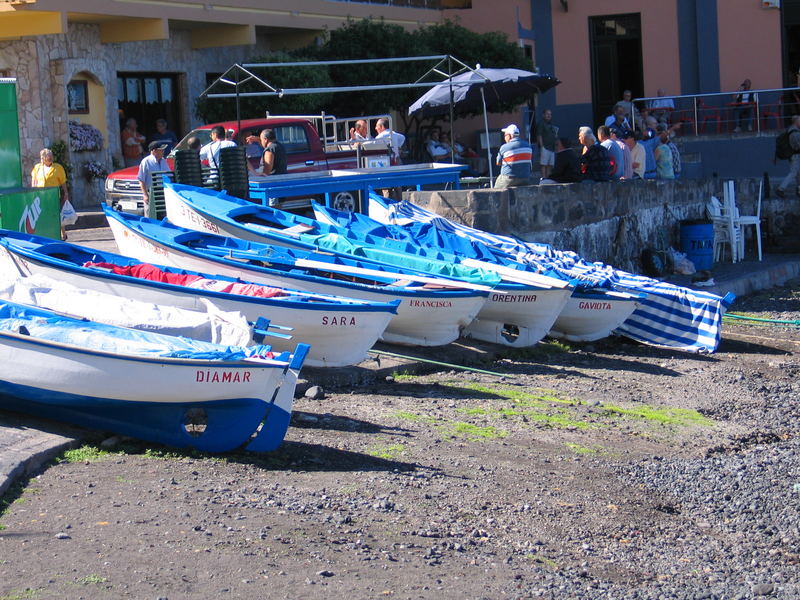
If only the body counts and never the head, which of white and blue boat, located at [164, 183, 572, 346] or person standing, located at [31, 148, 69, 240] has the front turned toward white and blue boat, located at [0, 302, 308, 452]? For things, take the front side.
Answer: the person standing

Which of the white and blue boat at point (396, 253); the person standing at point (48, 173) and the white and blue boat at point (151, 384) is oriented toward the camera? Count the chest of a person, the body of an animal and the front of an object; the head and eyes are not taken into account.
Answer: the person standing

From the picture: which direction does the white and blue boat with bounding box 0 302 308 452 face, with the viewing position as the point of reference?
facing away from the viewer and to the left of the viewer

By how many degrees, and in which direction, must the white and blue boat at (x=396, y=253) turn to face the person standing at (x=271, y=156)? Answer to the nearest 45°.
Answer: approximately 45° to its right

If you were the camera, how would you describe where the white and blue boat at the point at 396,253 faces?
facing away from the viewer and to the left of the viewer

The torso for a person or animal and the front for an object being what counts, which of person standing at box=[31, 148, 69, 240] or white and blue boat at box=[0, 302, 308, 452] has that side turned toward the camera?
the person standing

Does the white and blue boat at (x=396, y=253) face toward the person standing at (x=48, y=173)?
yes

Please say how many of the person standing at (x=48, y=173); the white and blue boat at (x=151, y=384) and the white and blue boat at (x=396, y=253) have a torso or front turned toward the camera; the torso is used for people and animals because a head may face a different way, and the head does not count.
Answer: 1

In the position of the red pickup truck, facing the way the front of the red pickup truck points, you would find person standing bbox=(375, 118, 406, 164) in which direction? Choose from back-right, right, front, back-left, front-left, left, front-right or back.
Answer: back

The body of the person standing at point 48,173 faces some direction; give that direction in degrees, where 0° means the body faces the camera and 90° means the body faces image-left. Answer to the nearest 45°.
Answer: approximately 0°
